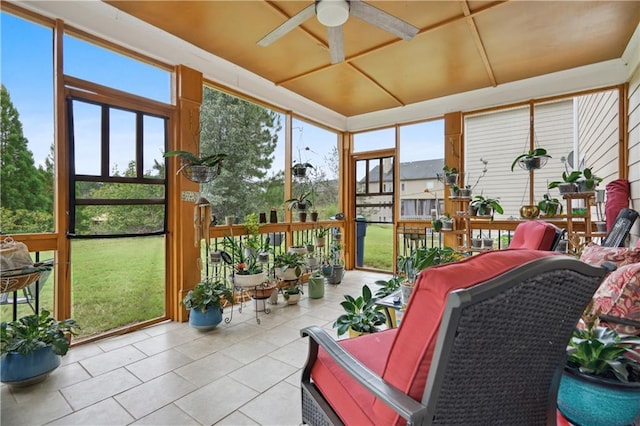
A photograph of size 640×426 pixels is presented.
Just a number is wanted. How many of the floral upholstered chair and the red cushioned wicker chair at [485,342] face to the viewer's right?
0

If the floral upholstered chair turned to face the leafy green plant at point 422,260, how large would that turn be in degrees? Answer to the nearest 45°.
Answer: approximately 45° to its right

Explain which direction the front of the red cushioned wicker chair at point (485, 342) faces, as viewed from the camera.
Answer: facing away from the viewer and to the left of the viewer

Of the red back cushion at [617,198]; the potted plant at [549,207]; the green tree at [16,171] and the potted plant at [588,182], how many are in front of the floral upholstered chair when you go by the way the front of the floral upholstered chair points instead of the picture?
1

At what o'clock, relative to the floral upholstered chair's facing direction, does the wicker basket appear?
The wicker basket is roughly at 12 o'clock from the floral upholstered chair.

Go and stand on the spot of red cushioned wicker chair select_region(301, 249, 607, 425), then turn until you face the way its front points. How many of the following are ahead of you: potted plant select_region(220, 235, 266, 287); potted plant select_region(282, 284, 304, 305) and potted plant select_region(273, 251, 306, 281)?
3

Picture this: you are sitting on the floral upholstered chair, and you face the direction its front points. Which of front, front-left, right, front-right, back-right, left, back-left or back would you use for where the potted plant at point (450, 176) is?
right

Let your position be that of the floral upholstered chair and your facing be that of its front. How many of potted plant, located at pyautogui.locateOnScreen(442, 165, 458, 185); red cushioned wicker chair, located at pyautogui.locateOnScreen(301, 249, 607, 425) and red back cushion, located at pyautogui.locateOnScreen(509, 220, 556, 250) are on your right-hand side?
2

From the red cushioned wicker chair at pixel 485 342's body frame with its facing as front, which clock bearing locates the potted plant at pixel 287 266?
The potted plant is roughly at 12 o'clock from the red cushioned wicker chair.

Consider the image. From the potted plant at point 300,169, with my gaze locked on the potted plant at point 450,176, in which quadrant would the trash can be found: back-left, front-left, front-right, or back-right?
front-left

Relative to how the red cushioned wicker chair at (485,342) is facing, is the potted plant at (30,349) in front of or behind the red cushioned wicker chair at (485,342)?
in front

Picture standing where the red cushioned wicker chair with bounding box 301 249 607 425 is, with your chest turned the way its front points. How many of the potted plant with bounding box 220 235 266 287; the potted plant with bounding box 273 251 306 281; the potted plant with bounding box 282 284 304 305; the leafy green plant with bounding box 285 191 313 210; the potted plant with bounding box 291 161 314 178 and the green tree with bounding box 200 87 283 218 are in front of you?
6

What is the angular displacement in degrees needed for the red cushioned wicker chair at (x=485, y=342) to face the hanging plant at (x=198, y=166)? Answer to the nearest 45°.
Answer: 0° — it already faces it

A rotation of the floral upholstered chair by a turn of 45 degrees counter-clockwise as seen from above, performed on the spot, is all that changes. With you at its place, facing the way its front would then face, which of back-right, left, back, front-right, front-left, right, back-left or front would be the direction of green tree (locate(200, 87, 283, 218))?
right

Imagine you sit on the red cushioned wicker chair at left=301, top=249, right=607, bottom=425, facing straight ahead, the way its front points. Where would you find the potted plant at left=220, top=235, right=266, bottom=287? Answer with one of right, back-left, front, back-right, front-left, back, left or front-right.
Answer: front

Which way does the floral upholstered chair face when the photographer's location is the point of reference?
facing the viewer and to the left of the viewer

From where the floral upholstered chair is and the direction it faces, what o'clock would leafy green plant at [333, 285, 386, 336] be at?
The leafy green plant is roughly at 1 o'clock from the floral upholstered chair.

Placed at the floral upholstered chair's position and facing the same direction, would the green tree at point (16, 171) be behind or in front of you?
in front
